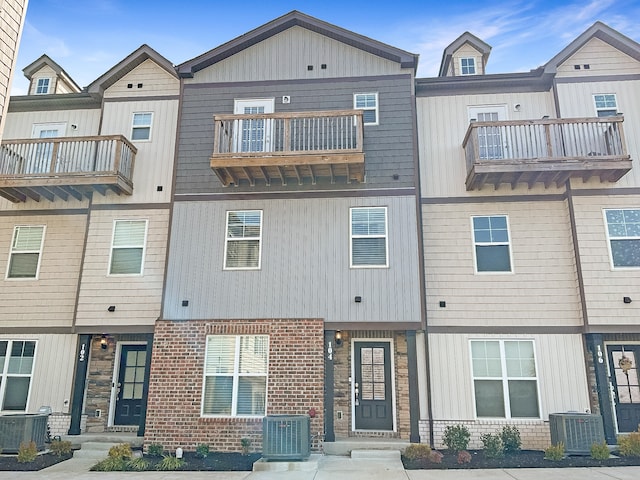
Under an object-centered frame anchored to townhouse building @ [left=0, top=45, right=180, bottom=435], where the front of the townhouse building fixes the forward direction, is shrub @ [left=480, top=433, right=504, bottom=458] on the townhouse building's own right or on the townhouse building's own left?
on the townhouse building's own left

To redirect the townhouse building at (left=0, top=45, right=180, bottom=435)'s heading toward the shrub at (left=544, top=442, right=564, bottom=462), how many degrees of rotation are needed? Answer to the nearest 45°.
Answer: approximately 45° to its left

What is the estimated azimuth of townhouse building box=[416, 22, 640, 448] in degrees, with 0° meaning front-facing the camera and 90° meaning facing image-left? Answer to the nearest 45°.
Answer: approximately 0°

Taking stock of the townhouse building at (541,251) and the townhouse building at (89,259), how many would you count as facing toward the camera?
2

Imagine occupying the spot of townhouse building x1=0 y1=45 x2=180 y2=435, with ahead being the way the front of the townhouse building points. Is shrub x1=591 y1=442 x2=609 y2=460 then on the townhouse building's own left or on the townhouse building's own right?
on the townhouse building's own left

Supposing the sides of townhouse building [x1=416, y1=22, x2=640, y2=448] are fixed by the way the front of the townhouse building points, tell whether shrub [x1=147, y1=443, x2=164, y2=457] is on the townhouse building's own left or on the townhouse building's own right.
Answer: on the townhouse building's own right

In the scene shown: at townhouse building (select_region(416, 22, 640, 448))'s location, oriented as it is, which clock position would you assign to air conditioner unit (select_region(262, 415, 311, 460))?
The air conditioner unit is roughly at 2 o'clock from the townhouse building.

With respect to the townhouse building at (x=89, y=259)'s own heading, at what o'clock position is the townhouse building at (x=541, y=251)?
the townhouse building at (x=541, y=251) is roughly at 10 o'clock from the townhouse building at (x=89, y=259).

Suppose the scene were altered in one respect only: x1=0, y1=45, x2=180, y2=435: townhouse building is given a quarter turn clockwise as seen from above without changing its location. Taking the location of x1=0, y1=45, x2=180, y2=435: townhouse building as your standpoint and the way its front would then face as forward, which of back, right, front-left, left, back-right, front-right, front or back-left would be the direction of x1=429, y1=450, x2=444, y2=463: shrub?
back-left
